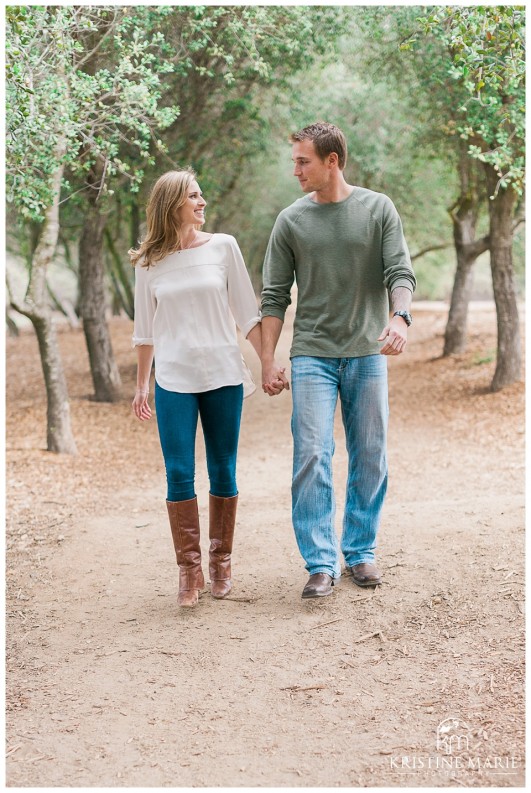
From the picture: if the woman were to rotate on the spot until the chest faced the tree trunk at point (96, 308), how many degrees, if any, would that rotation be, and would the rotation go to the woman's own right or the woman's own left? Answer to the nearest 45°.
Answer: approximately 180°

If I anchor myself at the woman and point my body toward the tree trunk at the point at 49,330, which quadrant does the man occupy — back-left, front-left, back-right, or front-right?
back-right

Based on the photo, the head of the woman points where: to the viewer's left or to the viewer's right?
to the viewer's right

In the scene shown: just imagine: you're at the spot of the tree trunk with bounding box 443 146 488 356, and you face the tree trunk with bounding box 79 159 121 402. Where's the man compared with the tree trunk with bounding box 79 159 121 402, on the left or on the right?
left

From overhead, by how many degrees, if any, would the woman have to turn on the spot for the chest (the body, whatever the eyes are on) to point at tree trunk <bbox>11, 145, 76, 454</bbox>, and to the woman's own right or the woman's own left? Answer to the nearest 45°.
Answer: approximately 180°

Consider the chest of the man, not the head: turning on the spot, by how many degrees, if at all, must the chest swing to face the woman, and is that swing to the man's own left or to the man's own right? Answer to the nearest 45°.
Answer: approximately 90° to the man's own right

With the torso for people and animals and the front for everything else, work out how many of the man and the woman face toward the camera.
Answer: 2

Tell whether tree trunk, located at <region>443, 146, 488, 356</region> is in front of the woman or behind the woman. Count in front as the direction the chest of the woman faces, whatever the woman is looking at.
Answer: behind

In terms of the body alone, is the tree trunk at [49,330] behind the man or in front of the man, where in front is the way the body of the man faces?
behind

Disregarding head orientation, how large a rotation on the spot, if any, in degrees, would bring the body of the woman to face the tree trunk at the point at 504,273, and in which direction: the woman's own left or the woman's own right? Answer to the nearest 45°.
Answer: approximately 135° to the woman's own left

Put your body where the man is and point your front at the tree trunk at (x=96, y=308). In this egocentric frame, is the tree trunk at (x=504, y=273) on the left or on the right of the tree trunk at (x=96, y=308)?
right
